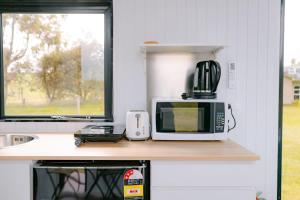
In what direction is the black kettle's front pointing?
to the viewer's left

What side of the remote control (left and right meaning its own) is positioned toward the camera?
front

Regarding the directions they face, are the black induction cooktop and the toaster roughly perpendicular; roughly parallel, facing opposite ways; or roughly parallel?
roughly parallel

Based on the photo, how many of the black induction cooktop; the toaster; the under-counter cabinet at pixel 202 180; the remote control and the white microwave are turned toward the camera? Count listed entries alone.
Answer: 5

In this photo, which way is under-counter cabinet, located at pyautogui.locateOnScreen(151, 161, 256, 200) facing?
toward the camera

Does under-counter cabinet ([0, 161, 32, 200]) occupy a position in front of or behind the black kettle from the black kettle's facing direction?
in front

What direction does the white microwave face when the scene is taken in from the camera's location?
facing the viewer

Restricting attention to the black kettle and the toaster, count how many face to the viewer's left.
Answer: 1

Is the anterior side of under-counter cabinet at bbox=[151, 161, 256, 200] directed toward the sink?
no

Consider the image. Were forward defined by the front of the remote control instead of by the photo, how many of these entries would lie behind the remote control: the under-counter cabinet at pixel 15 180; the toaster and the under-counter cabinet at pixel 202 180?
0

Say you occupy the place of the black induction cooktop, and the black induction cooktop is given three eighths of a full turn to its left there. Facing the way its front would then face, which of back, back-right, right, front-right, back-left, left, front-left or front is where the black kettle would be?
front-right

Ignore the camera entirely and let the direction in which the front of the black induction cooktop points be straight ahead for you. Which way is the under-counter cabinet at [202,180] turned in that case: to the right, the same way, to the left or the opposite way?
the same way

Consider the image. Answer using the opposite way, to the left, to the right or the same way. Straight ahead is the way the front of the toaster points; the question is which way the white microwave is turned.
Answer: the same way

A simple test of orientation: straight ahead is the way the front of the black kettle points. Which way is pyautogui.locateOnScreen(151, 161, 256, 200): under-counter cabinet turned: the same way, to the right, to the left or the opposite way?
to the left

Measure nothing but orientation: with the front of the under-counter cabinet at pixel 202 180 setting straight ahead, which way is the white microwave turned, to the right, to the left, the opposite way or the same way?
the same way
